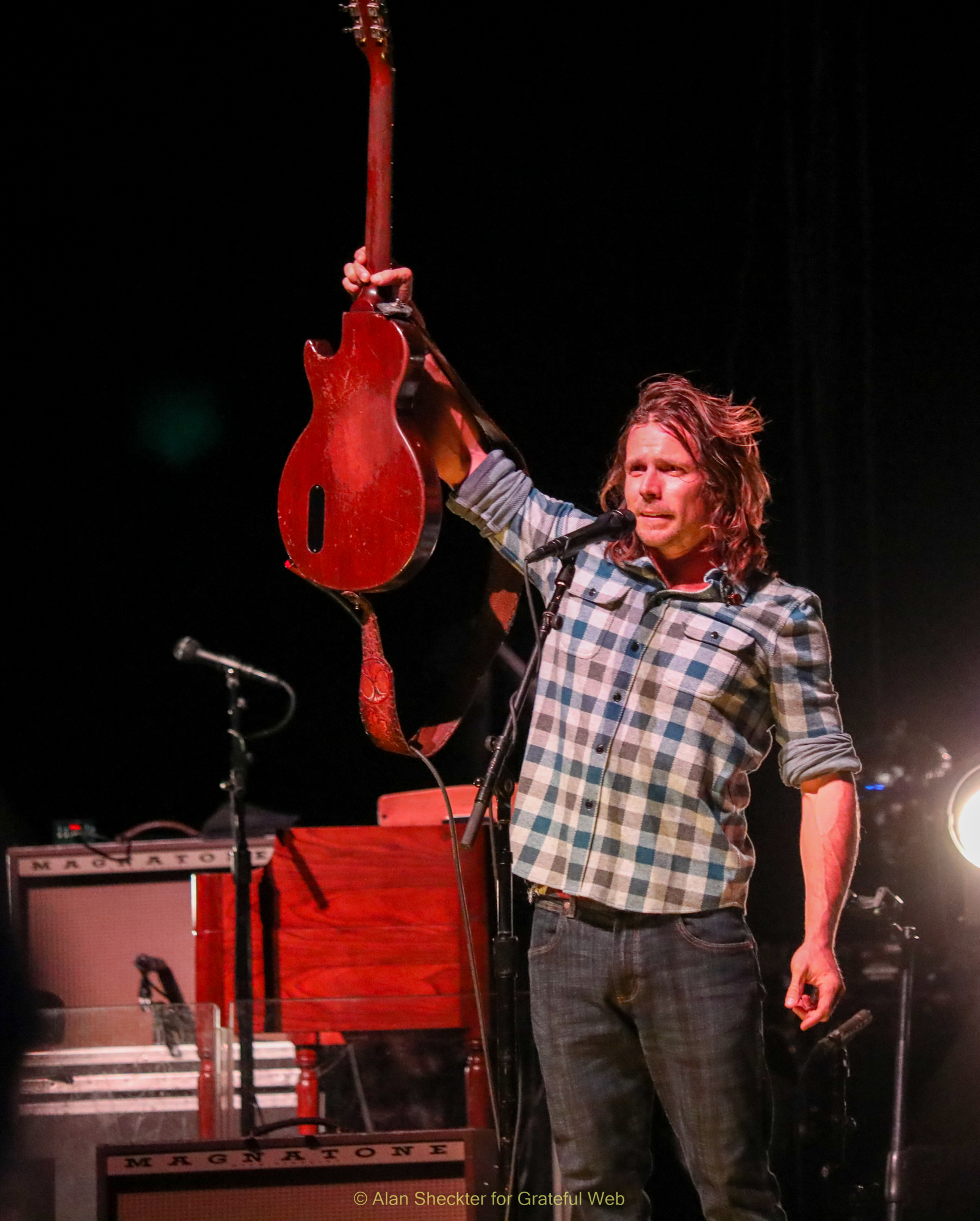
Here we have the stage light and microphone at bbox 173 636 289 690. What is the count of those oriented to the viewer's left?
1

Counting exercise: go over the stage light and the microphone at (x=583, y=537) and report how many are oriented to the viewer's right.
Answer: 1

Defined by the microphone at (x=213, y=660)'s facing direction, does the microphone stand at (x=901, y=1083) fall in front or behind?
behind

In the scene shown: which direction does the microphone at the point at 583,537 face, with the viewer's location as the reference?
facing to the right of the viewer

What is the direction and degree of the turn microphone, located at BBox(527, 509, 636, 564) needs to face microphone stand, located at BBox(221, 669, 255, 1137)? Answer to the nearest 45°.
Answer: approximately 135° to its left

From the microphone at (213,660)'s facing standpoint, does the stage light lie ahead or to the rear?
to the rear

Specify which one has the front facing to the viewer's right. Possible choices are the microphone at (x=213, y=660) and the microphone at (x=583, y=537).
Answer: the microphone at (x=583, y=537)

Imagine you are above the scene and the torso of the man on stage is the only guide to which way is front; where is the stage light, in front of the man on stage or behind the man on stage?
behind

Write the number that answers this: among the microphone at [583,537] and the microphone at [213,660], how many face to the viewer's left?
1

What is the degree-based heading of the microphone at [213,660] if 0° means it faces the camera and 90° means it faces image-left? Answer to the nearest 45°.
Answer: approximately 90°

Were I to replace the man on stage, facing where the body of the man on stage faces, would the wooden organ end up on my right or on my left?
on my right

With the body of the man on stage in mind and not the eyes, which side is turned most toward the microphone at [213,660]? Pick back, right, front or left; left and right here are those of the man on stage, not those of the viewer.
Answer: right

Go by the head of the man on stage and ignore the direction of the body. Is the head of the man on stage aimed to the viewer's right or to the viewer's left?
to the viewer's left
